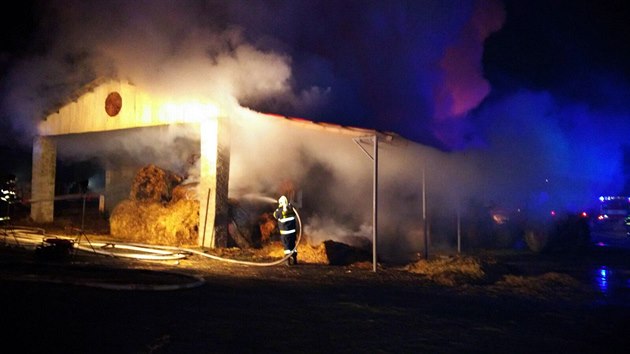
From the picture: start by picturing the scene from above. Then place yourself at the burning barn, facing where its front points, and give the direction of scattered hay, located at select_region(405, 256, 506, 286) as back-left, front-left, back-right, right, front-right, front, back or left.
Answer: left

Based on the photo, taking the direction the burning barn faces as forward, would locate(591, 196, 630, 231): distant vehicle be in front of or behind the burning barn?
behind

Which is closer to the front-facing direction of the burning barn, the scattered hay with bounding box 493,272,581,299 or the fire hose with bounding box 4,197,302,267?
the fire hose

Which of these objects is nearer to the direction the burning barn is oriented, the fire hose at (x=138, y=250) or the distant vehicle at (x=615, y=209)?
the fire hose

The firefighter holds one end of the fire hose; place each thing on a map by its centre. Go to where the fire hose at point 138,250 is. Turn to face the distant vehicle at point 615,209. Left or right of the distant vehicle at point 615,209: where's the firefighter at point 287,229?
right

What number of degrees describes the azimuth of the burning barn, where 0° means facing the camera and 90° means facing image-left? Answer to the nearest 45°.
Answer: approximately 45°

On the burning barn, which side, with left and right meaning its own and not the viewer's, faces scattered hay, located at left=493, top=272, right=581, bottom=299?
left

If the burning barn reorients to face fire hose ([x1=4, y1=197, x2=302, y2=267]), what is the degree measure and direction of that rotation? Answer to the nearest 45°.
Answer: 0° — it already faces it

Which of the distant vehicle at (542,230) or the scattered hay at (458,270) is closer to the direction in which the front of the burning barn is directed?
the scattered hay

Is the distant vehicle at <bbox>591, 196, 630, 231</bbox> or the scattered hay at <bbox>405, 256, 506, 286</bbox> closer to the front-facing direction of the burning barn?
the scattered hay
